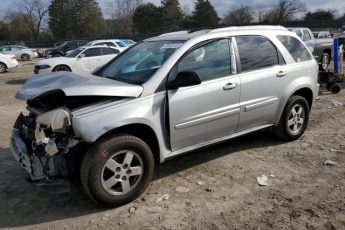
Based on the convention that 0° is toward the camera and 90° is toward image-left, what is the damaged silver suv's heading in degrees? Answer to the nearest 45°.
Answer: approximately 45°

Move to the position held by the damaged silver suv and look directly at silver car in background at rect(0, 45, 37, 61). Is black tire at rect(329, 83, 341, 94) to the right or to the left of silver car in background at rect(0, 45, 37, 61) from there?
right

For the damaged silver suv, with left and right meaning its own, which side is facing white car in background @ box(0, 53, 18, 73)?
right
